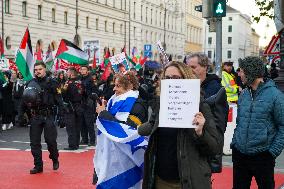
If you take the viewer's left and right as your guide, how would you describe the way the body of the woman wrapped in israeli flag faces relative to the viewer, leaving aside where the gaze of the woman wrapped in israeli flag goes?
facing to the left of the viewer

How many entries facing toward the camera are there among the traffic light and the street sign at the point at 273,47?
2

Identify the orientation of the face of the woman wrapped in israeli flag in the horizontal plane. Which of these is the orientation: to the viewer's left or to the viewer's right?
to the viewer's left

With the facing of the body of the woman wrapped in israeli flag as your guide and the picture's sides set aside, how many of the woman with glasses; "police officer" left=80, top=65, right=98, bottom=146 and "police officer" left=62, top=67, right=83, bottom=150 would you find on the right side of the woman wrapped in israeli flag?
2

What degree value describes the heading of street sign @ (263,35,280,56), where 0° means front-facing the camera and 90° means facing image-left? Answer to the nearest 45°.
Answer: approximately 0°

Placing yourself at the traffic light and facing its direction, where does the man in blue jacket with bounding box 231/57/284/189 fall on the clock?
The man in blue jacket is roughly at 12 o'clock from the traffic light.
